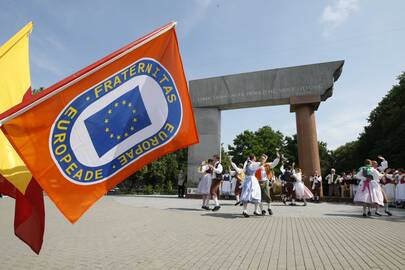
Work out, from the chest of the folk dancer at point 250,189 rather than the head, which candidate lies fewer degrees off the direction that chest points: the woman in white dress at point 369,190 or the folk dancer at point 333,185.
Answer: the woman in white dress

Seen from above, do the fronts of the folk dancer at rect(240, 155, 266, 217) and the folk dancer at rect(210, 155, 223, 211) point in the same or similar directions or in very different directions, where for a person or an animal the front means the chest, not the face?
very different directions

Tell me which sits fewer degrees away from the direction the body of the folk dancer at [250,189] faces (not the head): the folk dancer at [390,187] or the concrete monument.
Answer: the folk dancer

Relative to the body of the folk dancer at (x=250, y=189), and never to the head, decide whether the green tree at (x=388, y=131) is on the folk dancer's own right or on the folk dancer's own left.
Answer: on the folk dancer's own left

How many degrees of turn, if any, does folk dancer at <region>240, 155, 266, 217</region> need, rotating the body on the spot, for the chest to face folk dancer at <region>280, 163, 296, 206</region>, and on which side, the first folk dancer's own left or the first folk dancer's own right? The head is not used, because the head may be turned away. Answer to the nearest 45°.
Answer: approximately 90° to the first folk dancer's own left

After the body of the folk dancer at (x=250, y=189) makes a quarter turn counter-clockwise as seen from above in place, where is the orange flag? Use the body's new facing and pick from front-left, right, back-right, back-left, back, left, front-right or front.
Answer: back

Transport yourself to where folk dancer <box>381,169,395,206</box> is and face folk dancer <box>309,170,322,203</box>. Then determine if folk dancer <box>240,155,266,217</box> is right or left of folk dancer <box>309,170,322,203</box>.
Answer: left

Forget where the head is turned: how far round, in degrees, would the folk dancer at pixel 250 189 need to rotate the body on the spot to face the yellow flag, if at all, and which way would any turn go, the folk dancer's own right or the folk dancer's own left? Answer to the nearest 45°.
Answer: approximately 90° to the folk dancer's own right
